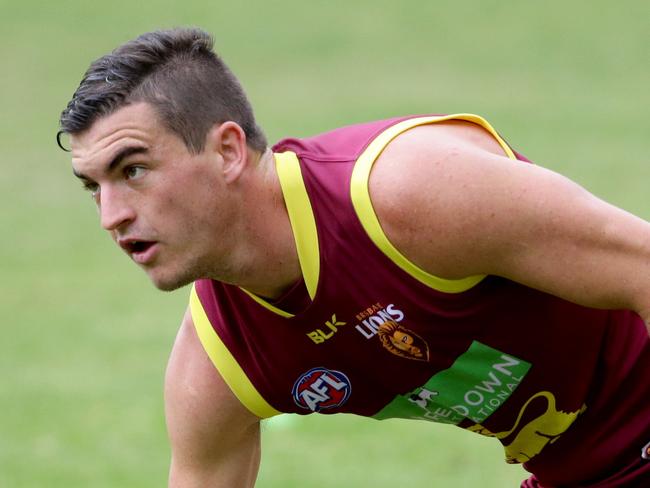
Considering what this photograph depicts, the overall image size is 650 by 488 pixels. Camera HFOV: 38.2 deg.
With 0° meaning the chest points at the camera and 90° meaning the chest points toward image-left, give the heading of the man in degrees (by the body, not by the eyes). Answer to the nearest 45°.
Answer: approximately 45°
